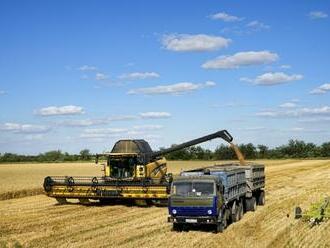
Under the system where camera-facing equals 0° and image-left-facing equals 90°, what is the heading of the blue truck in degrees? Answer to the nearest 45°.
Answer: approximately 45°

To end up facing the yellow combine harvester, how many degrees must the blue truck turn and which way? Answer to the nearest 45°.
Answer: approximately 90° to its right
